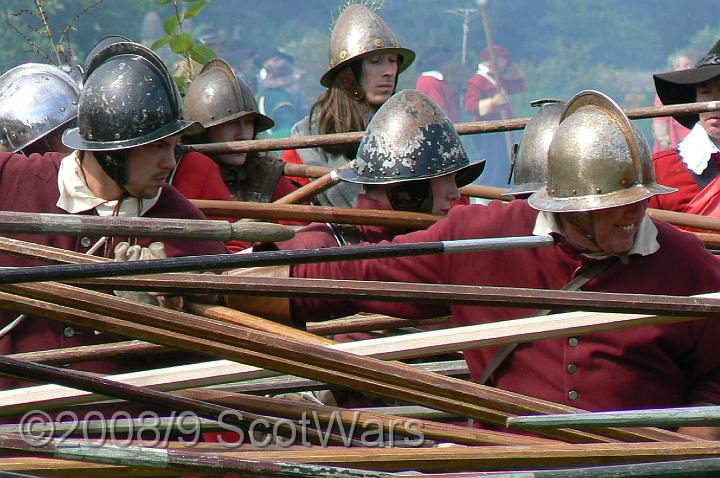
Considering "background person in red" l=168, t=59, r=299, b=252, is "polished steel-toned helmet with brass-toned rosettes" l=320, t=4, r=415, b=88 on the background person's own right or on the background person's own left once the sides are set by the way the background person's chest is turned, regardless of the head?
on the background person's own left

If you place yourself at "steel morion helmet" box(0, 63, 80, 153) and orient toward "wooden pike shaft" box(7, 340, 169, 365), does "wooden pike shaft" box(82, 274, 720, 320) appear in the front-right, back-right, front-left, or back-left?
front-left

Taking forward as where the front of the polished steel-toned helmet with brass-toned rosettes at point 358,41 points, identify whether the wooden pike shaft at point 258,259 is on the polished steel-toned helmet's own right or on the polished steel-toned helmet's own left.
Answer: on the polished steel-toned helmet's own right

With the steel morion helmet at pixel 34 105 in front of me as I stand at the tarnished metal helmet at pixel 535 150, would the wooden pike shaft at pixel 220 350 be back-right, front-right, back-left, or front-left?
front-left

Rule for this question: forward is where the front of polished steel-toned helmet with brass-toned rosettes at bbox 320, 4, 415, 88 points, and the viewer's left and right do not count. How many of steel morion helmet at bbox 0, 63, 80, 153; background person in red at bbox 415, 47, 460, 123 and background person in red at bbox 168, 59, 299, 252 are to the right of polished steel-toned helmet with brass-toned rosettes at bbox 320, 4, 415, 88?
2

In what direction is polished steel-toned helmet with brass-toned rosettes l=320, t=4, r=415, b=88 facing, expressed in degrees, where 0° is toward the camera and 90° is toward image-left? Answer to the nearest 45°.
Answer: approximately 315°
